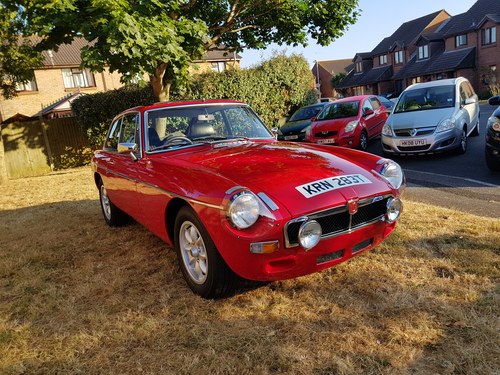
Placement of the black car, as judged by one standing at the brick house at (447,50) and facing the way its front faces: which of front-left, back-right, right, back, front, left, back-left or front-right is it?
front-left

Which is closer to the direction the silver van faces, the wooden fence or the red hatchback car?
the wooden fence

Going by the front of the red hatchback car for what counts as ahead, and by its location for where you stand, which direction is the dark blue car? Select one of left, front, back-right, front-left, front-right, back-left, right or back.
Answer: right

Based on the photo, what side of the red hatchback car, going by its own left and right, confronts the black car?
left

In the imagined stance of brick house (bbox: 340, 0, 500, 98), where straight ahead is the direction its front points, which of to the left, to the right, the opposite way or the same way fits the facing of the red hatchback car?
the same way

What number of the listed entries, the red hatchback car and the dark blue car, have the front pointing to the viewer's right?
0

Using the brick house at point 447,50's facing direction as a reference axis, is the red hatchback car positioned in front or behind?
in front

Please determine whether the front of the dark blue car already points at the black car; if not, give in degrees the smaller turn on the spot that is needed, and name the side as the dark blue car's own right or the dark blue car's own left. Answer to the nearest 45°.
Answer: approximately 90° to the dark blue car's own left

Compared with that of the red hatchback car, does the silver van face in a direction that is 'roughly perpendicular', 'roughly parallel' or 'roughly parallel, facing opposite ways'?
roughly parallel

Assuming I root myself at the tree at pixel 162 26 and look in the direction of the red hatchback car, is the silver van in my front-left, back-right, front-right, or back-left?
front-right

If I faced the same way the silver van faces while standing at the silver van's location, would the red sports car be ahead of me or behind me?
ahead

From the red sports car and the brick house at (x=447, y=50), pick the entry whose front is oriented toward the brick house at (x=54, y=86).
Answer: the brick house at (x=447, y=50)

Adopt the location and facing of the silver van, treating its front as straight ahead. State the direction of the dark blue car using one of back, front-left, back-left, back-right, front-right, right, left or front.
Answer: right

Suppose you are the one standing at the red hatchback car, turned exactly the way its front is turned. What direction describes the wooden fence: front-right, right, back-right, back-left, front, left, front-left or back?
front-right

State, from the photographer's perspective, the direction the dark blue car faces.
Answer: facing the viewer and to the left of the viewer

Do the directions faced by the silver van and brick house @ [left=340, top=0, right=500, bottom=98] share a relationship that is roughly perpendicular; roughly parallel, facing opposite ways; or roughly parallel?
roughly parallel
